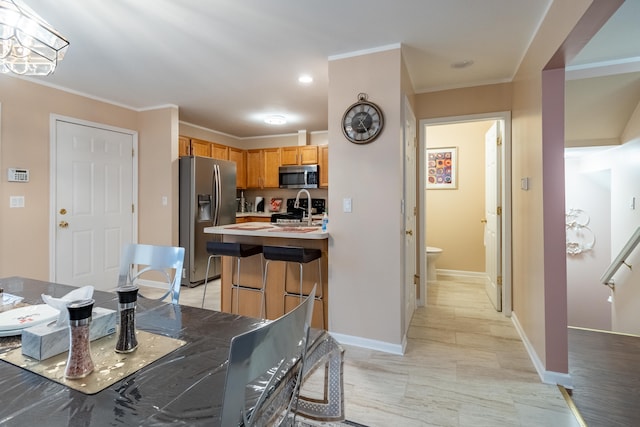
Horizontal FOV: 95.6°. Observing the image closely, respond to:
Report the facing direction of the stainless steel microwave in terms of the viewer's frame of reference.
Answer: facing the viewer

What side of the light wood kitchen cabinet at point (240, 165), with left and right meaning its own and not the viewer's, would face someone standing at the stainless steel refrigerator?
right

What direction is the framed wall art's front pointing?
toward the camera

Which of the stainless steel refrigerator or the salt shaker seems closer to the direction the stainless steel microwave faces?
the salt shaker

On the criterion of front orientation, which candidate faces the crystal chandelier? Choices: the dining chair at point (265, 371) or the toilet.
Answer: the dining chair

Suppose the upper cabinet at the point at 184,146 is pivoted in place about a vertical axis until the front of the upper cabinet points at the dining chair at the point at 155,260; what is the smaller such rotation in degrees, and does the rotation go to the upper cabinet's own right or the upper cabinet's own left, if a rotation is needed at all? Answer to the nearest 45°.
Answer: approximately 45° to the upper cabinet's own right

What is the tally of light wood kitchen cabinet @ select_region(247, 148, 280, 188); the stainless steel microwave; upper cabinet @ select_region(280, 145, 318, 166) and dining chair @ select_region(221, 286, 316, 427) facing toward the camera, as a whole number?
3

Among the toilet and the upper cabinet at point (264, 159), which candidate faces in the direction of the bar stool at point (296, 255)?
the upper cabinet

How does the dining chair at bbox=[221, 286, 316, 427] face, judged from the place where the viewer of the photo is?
facing away from the viewer and to the left of the viewer

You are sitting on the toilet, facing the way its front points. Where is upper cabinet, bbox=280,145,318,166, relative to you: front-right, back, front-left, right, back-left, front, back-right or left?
back

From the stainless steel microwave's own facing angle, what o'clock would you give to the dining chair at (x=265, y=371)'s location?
The dining chair is roughly at 12 o'clock from the stainless steel microwave.

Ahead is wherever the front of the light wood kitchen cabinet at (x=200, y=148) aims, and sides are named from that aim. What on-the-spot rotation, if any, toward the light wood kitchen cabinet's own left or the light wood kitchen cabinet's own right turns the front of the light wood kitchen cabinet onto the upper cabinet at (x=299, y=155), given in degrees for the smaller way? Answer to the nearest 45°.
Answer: approximately 45° to the light wood kitchen cabinet's own left

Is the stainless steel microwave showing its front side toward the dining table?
yes

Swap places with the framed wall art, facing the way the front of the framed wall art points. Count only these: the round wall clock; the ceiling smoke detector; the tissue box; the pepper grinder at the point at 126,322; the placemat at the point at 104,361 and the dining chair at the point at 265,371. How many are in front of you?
6
